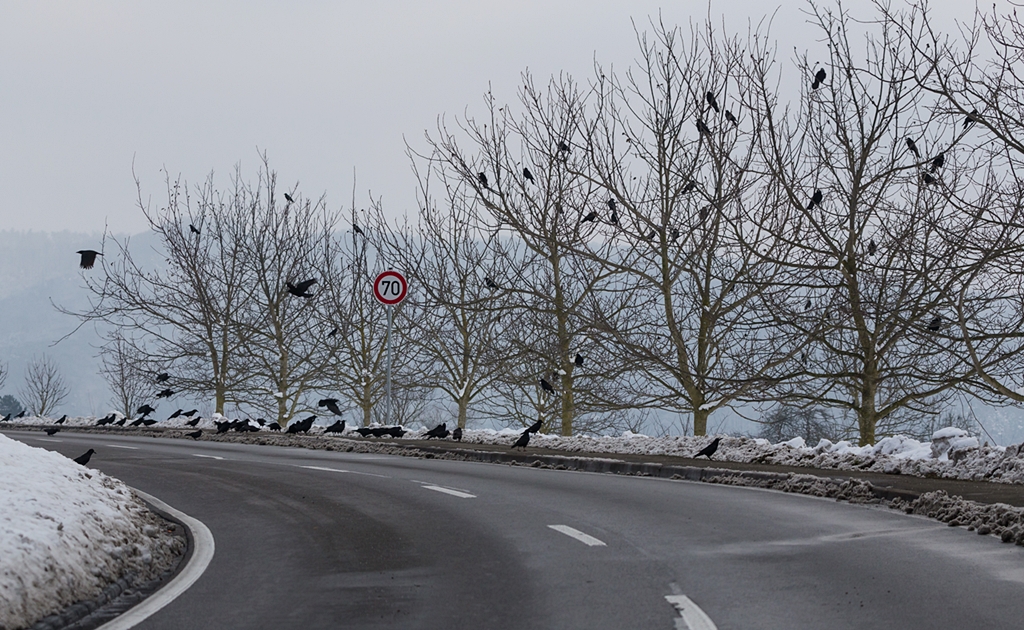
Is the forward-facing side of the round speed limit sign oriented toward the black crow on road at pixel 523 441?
no

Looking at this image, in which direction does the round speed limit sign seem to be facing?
toward the camera

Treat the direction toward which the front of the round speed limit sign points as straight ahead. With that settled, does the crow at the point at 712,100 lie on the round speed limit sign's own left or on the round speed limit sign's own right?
on the round speed limit sign's own left

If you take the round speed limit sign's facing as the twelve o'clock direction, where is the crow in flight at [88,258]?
The crow in flight is roughly at 4 o'clock from the round speed limit sign.

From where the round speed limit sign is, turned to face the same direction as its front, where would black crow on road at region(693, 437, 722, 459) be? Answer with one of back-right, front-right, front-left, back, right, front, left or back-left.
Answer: front-left

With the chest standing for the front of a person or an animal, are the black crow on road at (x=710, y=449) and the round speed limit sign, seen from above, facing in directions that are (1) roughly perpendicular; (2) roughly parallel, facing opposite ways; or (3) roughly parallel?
roughly perpendicular
